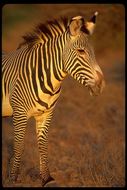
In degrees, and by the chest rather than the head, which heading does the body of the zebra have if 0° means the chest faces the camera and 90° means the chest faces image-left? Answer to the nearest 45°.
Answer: approximately 315°
